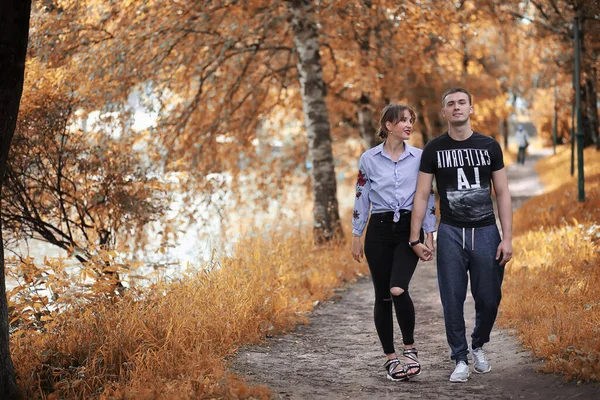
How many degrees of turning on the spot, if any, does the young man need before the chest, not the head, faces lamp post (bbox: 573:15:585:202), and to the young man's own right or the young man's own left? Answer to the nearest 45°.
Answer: approximately 180°

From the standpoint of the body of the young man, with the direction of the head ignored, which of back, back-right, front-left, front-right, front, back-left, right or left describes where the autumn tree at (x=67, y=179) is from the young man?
back-right

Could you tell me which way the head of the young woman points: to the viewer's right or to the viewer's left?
to the viewer's right

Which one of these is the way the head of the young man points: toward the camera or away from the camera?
toward the camera

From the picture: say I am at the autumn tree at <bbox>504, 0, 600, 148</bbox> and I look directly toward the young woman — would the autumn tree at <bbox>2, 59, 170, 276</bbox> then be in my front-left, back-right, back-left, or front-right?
front-right

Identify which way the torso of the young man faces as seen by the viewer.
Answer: toward the camera

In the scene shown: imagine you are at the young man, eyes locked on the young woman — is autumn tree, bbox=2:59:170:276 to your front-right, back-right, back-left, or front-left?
front-right

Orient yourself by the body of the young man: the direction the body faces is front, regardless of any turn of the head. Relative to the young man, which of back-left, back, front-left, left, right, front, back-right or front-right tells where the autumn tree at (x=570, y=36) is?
back
